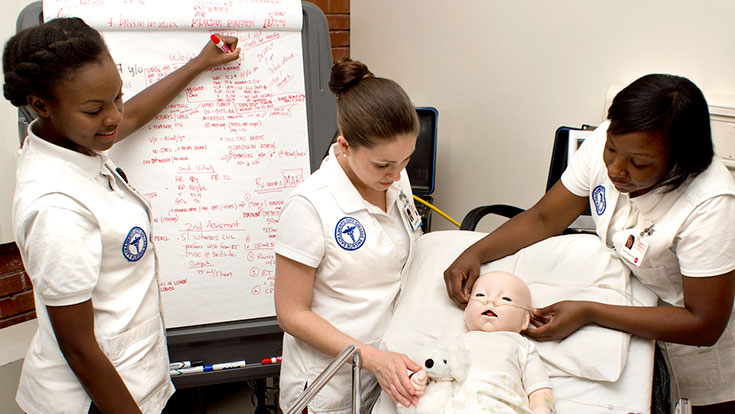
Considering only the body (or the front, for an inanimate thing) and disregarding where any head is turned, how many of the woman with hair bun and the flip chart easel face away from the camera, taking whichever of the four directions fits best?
0

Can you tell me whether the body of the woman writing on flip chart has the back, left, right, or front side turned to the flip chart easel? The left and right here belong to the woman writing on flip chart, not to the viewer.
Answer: left

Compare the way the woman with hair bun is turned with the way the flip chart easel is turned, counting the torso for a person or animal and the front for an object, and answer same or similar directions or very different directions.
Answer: same or similar directions

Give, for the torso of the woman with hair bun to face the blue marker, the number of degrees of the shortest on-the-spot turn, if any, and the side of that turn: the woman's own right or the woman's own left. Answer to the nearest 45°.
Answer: approximately 180°

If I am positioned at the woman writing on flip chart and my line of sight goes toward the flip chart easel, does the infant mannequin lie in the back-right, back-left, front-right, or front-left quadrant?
front-right

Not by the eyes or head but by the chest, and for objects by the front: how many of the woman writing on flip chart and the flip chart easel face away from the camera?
0

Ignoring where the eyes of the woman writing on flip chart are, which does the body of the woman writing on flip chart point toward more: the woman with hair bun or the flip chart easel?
the woman with hair bun

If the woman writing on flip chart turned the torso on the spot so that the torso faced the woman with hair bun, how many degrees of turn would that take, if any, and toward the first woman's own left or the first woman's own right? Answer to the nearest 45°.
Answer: approximately 45° to the first woman's own left

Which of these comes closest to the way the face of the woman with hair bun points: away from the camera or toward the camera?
toward the camera

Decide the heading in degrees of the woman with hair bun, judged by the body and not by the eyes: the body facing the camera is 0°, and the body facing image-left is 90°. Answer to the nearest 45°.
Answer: approximately 315°

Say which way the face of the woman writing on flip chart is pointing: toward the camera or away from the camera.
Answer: toward the camera

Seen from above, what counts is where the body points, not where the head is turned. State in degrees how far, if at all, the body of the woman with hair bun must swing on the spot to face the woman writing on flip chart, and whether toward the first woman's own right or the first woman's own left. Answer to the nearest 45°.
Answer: approximately 135° to the first woman's own right

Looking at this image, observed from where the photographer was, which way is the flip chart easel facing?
facing the viewer
